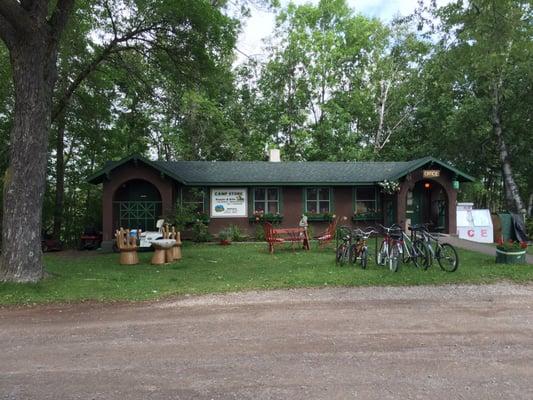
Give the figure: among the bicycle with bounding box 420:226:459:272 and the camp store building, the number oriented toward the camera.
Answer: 1

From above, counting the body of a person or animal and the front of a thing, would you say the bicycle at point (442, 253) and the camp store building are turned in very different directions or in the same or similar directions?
very different directions

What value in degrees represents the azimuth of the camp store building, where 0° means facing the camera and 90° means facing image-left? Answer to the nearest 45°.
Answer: approximately 0°

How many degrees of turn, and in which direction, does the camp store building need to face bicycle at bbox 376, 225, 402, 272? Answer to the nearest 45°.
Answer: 0° — it already faces it

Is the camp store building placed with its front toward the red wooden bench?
yes
